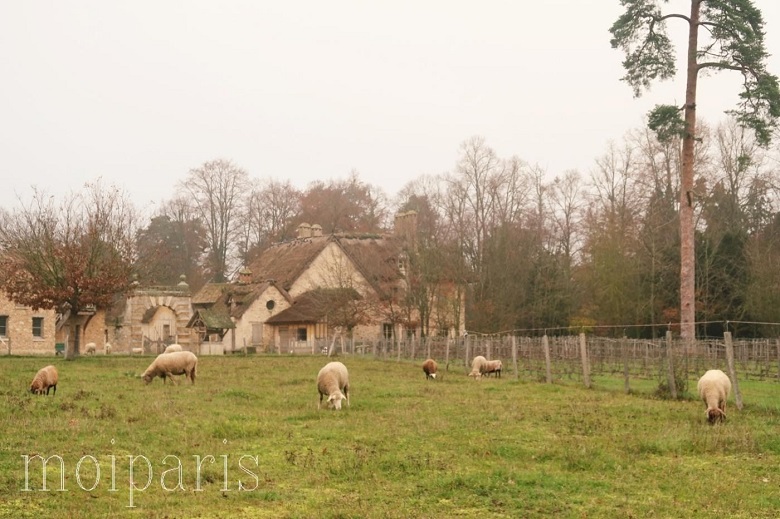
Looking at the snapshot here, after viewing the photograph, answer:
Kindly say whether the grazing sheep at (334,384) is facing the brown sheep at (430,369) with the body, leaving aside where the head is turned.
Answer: no

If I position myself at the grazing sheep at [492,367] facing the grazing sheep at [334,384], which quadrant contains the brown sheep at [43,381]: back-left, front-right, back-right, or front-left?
front-right

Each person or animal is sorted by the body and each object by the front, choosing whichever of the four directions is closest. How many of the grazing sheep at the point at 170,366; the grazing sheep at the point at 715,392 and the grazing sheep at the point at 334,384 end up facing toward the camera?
2

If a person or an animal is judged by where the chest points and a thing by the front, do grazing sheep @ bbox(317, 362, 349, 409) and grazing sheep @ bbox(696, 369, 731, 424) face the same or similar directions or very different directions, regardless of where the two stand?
same or similar directions

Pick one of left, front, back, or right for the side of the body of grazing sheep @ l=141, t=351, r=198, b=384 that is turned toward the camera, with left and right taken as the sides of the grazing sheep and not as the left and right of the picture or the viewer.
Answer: left

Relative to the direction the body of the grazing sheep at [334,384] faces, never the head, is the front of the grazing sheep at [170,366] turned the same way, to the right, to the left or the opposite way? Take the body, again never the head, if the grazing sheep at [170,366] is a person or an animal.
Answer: to the right

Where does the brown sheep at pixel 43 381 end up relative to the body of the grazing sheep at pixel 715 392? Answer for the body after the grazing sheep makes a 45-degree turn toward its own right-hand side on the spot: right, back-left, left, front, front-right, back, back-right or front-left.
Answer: front-right

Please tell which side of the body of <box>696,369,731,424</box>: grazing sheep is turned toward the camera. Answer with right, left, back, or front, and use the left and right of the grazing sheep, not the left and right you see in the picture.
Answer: front

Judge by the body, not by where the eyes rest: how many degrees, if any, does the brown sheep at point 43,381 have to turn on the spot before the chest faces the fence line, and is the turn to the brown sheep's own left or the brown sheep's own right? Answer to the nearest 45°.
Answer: approximately 135° to the brown sheep's own left

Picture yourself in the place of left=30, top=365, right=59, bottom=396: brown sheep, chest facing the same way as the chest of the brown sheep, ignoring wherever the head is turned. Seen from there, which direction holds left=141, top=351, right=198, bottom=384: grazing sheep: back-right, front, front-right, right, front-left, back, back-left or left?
back

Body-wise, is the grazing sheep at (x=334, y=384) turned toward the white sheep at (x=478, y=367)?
no

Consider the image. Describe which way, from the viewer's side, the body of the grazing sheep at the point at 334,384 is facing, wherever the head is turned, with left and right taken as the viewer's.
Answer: facing the viewer

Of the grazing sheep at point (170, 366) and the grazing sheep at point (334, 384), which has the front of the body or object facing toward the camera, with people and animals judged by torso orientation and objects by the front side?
the grazing sheep at point (334, 384)

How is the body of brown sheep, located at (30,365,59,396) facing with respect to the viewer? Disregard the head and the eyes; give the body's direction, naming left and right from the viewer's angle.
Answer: facing the viewer and to the left of the viewer
